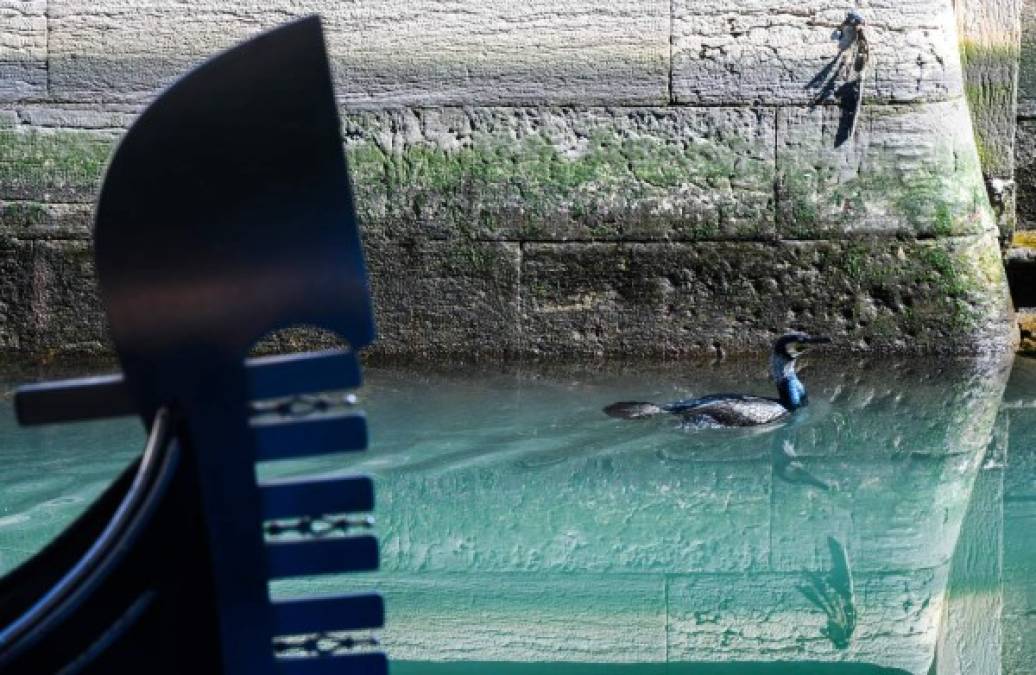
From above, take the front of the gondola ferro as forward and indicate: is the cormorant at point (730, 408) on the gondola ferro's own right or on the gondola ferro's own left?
on the gondola ferro's own left

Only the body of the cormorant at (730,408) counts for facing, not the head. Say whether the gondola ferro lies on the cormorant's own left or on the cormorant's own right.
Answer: on the cormorant's own right

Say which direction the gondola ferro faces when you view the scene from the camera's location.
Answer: facing to the right of the viewer

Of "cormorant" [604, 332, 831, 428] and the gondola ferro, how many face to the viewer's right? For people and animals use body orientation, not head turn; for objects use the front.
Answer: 2

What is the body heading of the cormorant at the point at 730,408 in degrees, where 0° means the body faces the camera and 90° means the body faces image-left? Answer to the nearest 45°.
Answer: approximately 270°
